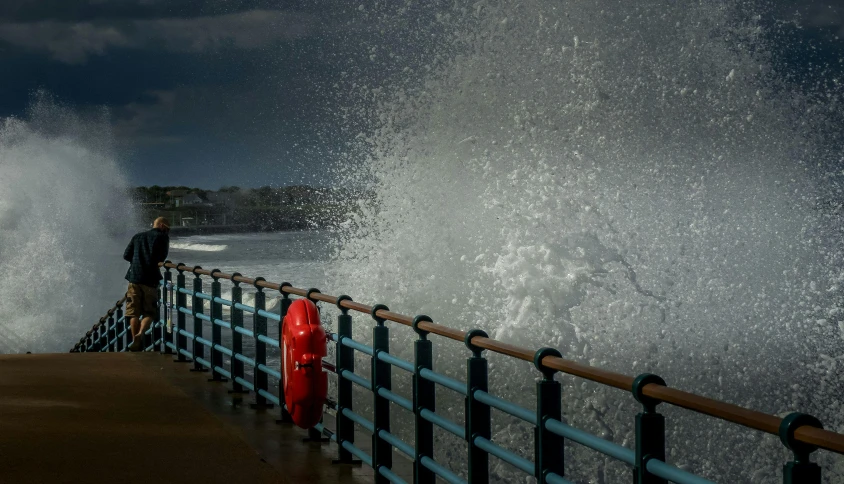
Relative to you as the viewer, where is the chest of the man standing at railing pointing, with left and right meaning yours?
facing away from the viewer and to the right of the viewer

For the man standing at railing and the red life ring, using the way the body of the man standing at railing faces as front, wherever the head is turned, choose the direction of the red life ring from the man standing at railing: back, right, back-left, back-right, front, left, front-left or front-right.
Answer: back-right

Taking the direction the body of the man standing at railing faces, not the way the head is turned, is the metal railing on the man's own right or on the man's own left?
on the man's own right
